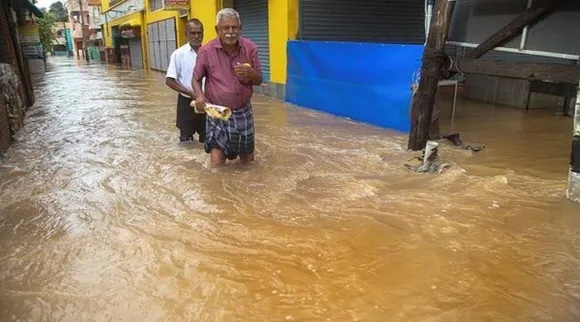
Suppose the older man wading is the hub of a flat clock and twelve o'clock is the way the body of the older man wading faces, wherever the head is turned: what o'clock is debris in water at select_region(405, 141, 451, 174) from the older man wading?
The debris in water is roughly at 9 o'clock from the older man wading.

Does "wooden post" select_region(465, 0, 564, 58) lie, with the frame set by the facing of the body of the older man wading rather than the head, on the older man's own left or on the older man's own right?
on the older man's own left

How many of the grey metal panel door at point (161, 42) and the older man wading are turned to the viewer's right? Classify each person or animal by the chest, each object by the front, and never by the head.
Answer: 0

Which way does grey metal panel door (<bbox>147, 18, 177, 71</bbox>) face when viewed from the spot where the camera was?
facing the viewer and to the left of the viewer

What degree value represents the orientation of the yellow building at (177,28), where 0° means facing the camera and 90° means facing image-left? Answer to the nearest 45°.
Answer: approximately 45°

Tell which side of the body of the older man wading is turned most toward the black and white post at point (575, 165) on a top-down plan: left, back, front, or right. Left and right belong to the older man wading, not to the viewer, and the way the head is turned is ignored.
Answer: left

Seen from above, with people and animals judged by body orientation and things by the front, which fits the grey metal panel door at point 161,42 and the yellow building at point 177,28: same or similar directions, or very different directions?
same or similar directions

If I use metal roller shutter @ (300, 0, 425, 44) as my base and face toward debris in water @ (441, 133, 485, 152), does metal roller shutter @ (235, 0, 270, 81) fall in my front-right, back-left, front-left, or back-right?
back-right

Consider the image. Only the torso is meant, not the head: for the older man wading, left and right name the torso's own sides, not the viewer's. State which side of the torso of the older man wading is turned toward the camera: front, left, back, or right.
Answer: front
